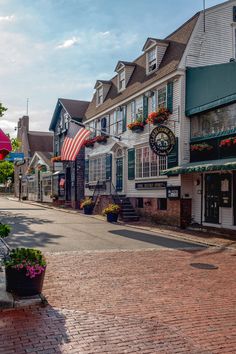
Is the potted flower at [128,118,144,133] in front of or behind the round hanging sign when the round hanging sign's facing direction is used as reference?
behind

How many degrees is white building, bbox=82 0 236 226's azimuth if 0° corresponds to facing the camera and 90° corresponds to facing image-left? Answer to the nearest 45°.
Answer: approximately 45°

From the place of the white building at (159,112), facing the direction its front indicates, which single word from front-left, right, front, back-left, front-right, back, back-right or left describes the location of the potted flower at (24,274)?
front-left

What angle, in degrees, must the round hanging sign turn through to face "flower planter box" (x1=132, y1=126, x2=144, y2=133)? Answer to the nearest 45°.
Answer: approximately 180°

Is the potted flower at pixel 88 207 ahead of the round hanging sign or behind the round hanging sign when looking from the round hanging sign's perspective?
behind

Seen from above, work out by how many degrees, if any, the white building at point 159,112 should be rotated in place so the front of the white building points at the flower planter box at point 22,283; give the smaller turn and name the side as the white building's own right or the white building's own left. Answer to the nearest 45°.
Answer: approximately 45° to the white building's own left

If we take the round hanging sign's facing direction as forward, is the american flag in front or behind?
behind

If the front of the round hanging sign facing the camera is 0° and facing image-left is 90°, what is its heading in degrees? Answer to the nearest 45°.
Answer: approximately 0°
